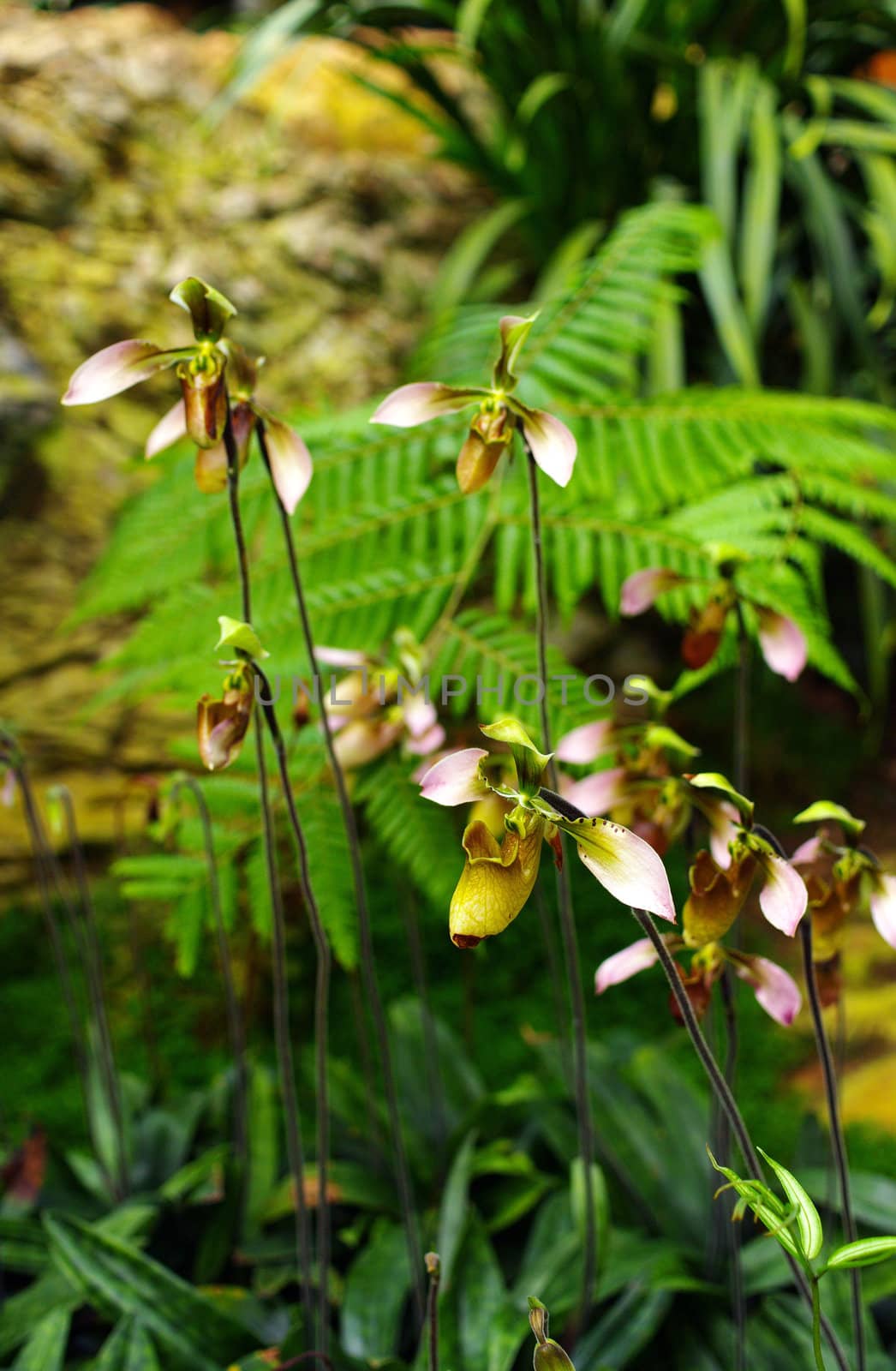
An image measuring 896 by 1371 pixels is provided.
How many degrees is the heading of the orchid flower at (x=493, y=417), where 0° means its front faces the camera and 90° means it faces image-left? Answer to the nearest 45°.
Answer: approximately 0°

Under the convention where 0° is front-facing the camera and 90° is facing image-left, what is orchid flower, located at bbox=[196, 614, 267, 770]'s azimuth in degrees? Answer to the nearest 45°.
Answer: approximately 45°
